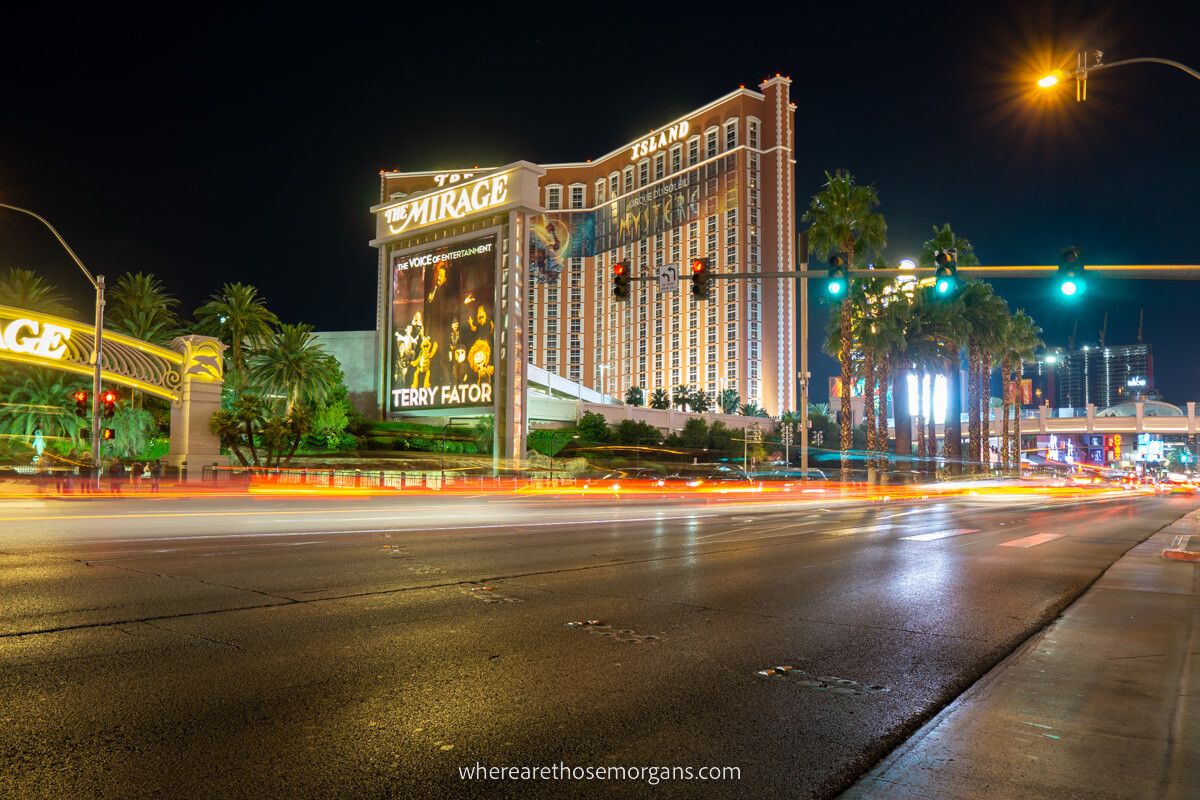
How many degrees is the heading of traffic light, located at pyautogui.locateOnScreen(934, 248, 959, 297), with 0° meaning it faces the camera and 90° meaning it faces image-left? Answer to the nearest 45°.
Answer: approximately 0°

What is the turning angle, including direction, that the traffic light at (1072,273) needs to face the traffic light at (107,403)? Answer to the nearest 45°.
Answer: approximately 90° to its right

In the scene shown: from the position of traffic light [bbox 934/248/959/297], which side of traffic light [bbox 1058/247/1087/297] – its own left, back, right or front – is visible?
right

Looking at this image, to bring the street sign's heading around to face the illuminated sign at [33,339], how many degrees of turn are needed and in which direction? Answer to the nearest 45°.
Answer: approximately 135° to its right

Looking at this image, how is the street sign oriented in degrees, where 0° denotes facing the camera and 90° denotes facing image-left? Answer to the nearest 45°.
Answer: approximately 0°

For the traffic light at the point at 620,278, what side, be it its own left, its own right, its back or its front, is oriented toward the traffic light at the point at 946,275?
left

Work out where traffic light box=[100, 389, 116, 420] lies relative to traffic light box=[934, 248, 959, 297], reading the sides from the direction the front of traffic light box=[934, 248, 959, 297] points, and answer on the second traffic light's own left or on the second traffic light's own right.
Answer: on the second traffic light's own right
